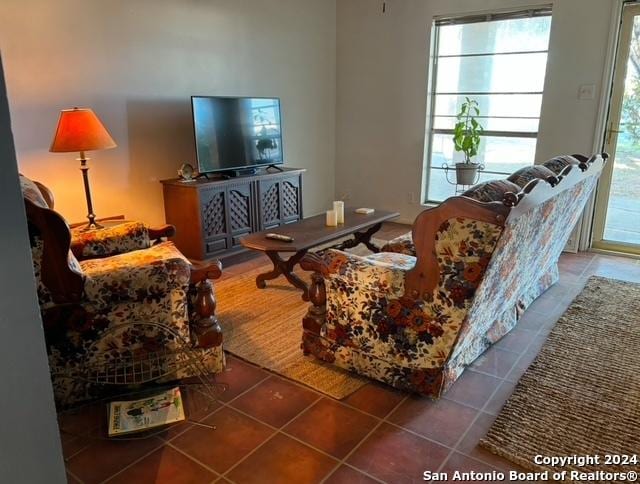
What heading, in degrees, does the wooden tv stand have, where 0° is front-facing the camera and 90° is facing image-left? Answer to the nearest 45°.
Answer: approximately 315°

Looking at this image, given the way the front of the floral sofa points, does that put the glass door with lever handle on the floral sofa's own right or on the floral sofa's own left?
on the floral sofa's own right

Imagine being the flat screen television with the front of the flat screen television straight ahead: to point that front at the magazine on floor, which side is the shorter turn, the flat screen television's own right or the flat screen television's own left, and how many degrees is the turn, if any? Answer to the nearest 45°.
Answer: approximately 45° to the flat screen television's own right

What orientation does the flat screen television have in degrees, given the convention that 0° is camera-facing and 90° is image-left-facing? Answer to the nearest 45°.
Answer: approximately 315°

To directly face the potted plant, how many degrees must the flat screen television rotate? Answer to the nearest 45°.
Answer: approximately 45° to its left

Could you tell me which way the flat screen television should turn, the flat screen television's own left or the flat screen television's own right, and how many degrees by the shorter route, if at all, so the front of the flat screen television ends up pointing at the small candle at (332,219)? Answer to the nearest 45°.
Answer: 0° — it already faces it

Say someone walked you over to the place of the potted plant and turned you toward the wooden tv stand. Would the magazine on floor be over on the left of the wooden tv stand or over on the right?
left

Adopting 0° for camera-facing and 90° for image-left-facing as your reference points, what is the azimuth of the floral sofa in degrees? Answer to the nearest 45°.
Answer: approximately 135°

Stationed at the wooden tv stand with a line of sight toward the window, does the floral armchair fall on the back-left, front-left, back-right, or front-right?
back-right
